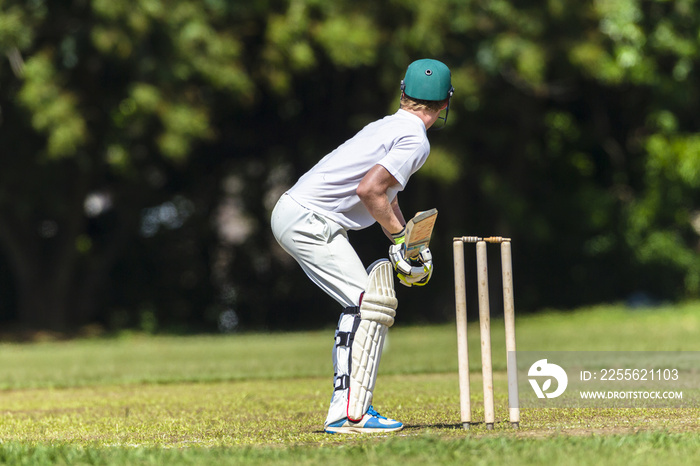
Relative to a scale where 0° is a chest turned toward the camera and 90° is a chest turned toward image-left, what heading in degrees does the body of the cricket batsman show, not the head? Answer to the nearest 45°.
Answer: approximately 270°

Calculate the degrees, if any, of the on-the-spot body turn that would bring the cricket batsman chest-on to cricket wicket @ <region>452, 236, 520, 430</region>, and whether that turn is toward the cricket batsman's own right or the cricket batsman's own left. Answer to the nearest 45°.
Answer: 0° — they already face it
